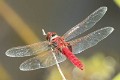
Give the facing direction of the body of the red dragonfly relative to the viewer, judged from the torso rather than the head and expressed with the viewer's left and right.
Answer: facing away from the viewer and to the left of the viewer
